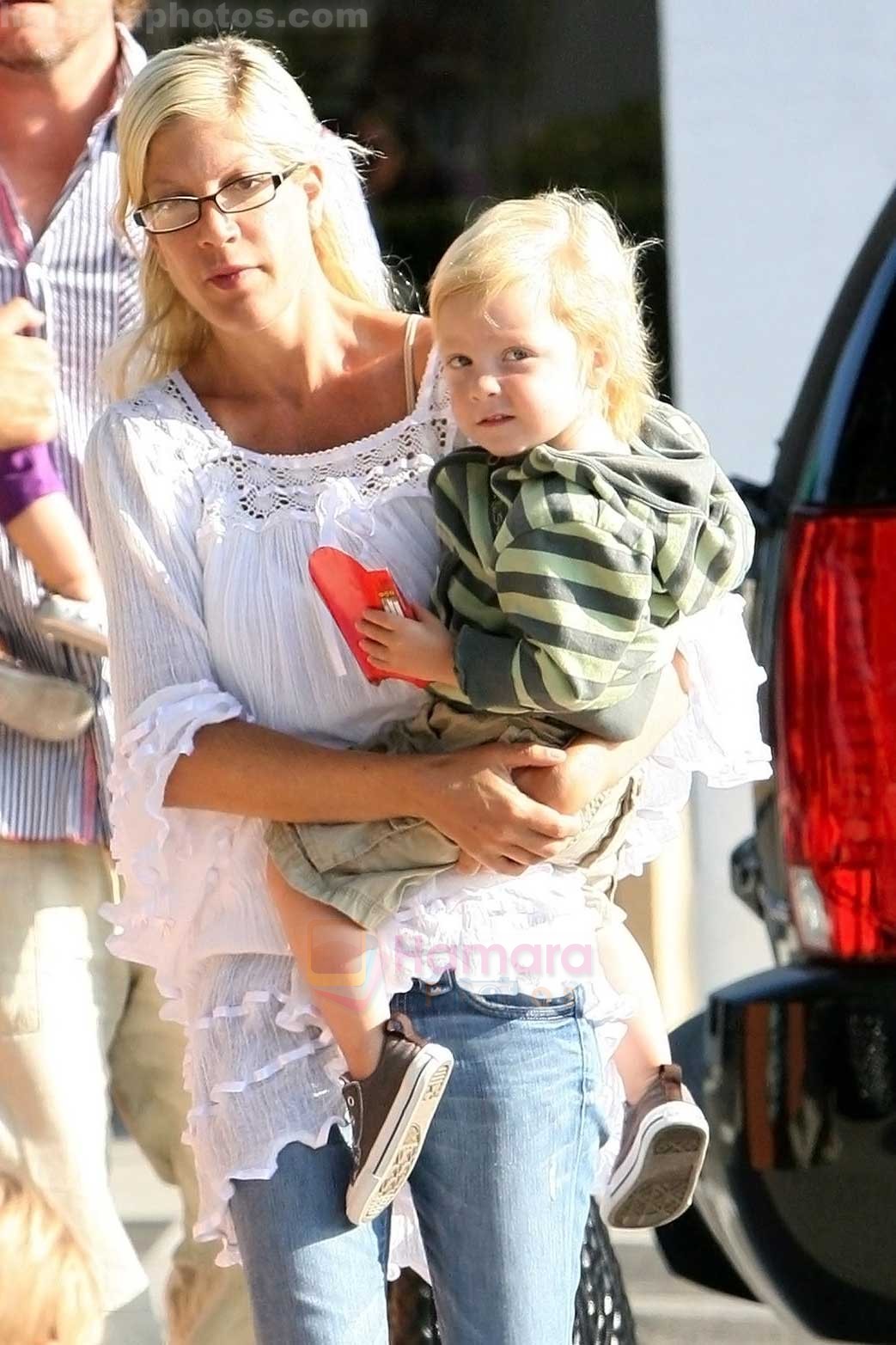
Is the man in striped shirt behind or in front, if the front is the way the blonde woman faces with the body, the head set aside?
behind

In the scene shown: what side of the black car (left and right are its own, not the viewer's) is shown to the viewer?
back

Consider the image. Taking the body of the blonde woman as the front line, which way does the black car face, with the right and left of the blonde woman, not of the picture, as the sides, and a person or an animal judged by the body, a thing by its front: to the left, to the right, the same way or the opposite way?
the opposite way

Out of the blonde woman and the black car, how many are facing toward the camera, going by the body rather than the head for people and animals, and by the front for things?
1

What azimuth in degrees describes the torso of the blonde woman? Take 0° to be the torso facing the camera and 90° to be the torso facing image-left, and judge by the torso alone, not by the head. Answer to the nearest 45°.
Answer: approximately 0°

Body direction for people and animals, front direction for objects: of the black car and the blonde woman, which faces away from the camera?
the black car
